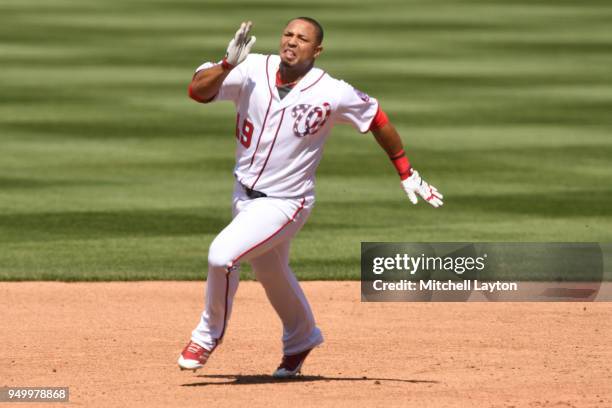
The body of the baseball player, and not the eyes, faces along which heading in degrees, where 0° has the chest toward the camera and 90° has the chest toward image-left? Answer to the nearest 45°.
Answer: approximately 45°
